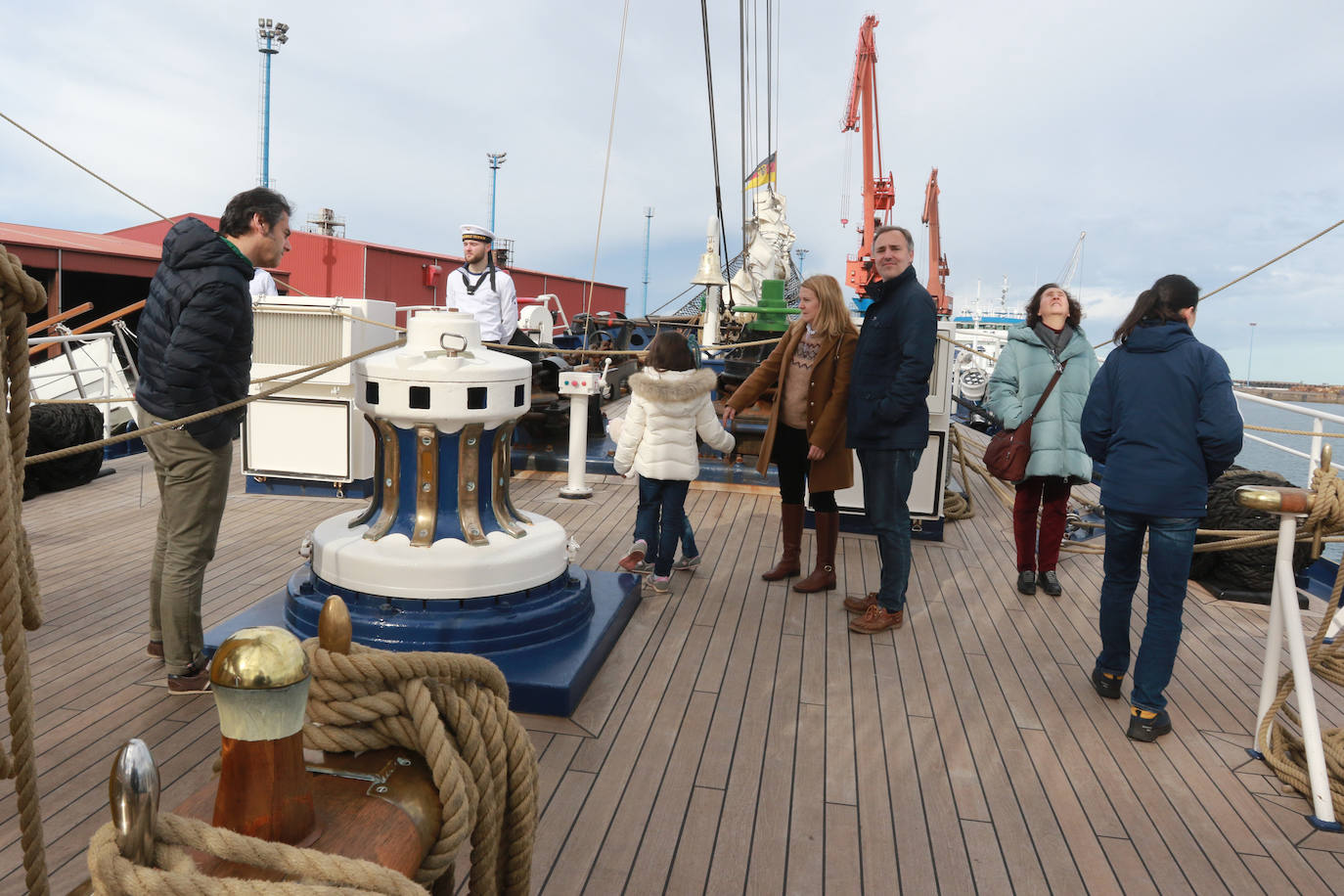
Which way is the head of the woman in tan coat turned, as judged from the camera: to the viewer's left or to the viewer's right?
to the viewer's left

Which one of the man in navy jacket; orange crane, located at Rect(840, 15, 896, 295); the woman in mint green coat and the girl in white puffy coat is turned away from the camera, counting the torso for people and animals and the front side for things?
the girl in white puffy coat

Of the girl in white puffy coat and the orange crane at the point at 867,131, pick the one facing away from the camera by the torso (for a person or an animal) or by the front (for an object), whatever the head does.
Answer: the girl in white puffy coat

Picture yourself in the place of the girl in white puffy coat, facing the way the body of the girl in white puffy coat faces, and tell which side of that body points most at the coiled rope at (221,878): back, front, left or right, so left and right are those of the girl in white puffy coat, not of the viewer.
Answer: back

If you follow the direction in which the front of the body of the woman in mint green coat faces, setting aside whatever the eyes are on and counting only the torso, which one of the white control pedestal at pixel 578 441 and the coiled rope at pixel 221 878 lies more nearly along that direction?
the coiled rope
